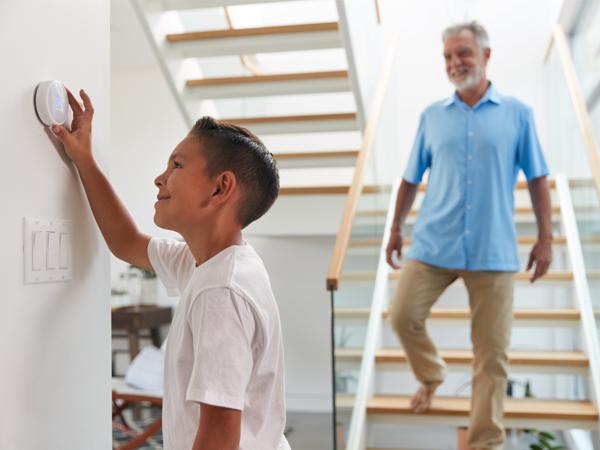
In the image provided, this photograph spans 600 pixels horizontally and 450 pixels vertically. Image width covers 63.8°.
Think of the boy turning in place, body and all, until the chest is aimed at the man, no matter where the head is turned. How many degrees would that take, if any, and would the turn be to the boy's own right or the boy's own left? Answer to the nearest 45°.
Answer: approximately 135° to the boy's own right

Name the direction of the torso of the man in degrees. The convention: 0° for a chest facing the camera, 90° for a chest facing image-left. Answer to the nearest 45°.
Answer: approximately 0°

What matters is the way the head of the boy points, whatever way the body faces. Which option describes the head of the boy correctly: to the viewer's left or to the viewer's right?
to the viewer's left

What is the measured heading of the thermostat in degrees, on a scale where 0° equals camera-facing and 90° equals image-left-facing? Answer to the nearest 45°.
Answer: approximately 315°

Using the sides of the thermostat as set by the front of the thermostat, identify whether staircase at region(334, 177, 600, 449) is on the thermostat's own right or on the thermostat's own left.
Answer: on the thermostat's own left
